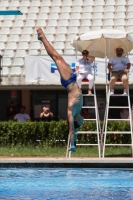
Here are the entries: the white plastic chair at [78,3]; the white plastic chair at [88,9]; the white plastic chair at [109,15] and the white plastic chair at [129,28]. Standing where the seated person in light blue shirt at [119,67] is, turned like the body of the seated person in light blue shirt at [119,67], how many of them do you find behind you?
4

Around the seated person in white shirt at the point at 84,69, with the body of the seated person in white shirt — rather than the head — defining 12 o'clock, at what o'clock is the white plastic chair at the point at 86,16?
The white plastic chair is roughly at 6 o'clock from the seated person in white shirt.

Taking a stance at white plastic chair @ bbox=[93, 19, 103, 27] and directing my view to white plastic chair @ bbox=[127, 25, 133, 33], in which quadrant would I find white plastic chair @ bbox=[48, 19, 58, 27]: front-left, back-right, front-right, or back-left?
back-right

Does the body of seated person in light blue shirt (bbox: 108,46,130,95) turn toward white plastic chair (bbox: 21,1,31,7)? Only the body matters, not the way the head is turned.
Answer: no

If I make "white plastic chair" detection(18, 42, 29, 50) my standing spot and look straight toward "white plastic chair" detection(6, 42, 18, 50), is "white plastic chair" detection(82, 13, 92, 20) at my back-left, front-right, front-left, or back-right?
back-right

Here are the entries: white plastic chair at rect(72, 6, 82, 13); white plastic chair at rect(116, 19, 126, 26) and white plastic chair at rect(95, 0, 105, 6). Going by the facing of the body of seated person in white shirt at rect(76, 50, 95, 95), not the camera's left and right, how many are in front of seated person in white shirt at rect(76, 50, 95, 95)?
0

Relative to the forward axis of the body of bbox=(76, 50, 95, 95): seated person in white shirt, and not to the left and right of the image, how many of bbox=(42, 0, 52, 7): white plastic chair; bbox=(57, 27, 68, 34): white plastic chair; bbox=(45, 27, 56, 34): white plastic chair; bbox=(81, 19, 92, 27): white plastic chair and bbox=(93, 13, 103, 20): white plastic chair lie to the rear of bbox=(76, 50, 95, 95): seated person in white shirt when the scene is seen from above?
5

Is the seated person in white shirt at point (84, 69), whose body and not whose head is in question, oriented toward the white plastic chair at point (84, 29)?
no

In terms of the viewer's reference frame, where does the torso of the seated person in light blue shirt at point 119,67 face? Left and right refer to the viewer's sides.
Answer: facing the viewer

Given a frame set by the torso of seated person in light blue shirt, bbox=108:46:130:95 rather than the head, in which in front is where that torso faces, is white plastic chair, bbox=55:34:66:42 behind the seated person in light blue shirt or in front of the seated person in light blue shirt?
behind

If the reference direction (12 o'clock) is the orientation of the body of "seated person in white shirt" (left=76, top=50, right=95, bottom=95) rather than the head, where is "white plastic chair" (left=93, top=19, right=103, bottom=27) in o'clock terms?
The white plastic chair is roughly at 6 o'clock from the seated person in white shirt.

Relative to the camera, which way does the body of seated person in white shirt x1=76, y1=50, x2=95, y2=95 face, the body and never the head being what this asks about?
toward the camera

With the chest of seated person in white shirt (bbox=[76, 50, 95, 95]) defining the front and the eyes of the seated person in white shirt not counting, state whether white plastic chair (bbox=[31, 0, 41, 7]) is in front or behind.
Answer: behind

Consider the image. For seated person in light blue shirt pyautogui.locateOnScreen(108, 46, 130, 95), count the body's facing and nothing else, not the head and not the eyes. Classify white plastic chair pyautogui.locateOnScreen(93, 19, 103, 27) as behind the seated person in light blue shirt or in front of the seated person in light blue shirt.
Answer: behind

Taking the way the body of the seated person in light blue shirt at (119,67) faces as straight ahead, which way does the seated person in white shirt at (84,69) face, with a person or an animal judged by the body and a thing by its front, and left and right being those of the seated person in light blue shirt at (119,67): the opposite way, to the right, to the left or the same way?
the same way

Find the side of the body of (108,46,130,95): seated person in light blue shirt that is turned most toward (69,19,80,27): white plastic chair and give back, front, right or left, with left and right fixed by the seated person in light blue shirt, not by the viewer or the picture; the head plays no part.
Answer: back
